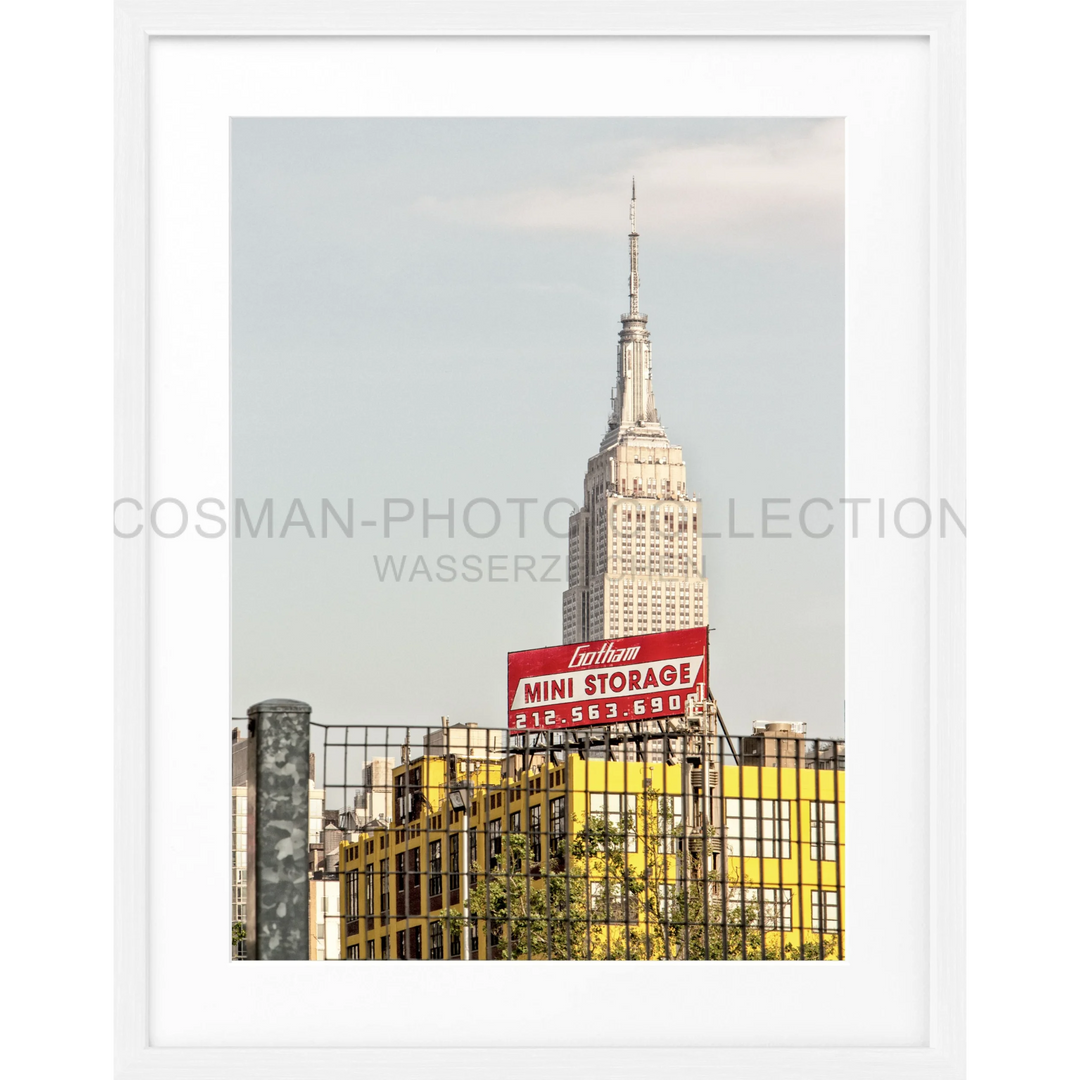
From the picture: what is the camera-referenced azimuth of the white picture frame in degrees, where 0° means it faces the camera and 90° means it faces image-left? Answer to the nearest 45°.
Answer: approximately 0°
